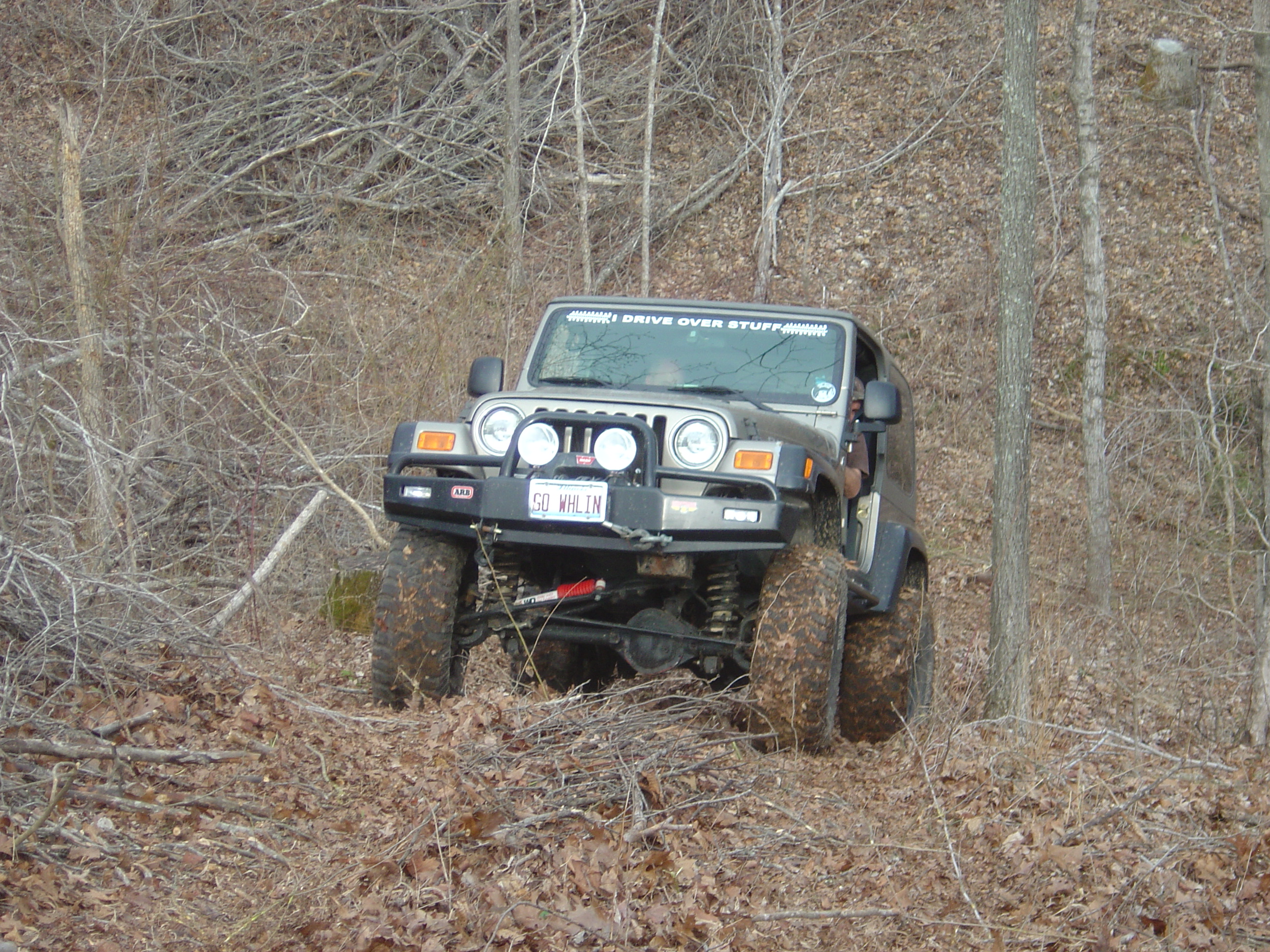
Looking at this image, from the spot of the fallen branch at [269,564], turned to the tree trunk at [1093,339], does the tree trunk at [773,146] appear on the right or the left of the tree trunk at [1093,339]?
left

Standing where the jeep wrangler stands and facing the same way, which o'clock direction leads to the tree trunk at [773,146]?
The tree trunk is roughly at 6 o'clock from the jeep wrangler.

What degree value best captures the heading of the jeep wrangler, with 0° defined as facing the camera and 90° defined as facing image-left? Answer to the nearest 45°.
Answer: approximately 0°

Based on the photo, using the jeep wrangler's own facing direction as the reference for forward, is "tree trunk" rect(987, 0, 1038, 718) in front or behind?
behind

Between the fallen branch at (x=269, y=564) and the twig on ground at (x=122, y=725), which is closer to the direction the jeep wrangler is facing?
the twig on ground

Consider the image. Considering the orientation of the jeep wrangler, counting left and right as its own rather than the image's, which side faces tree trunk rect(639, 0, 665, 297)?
back

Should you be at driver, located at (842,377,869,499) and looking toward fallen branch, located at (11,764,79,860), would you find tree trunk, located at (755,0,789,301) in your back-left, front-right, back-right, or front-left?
back-right

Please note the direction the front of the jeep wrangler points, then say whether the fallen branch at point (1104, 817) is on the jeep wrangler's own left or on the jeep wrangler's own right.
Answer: on the jeep wrangler's own left

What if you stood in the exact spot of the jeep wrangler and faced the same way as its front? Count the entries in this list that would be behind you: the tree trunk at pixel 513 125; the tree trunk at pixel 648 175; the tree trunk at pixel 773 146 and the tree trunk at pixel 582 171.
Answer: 4

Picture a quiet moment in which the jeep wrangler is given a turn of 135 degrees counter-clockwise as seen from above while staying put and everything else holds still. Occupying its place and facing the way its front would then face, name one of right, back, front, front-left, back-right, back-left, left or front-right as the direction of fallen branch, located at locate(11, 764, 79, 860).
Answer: back

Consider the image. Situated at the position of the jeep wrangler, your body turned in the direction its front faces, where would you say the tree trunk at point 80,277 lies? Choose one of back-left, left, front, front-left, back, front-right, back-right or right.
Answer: back-right

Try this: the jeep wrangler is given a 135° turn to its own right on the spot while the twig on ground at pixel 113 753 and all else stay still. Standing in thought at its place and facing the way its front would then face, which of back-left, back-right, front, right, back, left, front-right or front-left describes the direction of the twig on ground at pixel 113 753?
left

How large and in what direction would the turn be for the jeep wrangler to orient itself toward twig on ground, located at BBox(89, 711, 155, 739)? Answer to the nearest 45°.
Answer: approximately 45° to its right

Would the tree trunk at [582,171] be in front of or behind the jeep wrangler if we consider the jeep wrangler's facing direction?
behind
